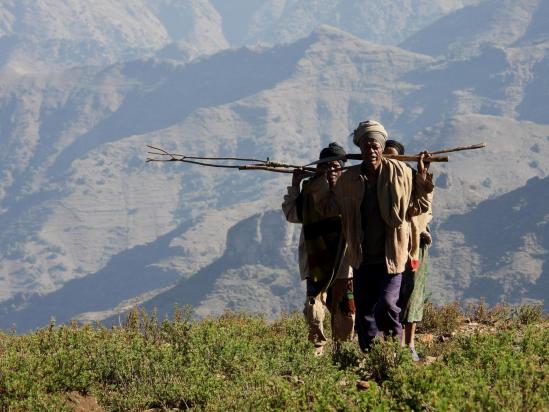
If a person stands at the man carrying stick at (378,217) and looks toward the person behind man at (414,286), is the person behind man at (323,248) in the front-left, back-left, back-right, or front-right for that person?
front-left

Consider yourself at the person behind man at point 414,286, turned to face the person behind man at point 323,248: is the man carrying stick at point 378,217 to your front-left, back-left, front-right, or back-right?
front-left

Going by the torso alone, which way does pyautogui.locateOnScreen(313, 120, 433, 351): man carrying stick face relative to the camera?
toward the camera

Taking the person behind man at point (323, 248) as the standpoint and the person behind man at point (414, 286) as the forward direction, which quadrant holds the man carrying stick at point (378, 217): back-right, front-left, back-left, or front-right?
front-right

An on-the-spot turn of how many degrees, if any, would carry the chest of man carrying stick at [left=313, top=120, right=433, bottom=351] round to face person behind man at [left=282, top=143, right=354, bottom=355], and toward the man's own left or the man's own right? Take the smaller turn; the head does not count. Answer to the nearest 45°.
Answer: approximately 135° to the man's own right

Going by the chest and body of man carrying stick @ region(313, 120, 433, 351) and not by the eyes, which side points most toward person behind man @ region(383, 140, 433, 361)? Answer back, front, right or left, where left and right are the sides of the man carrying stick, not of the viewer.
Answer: back
